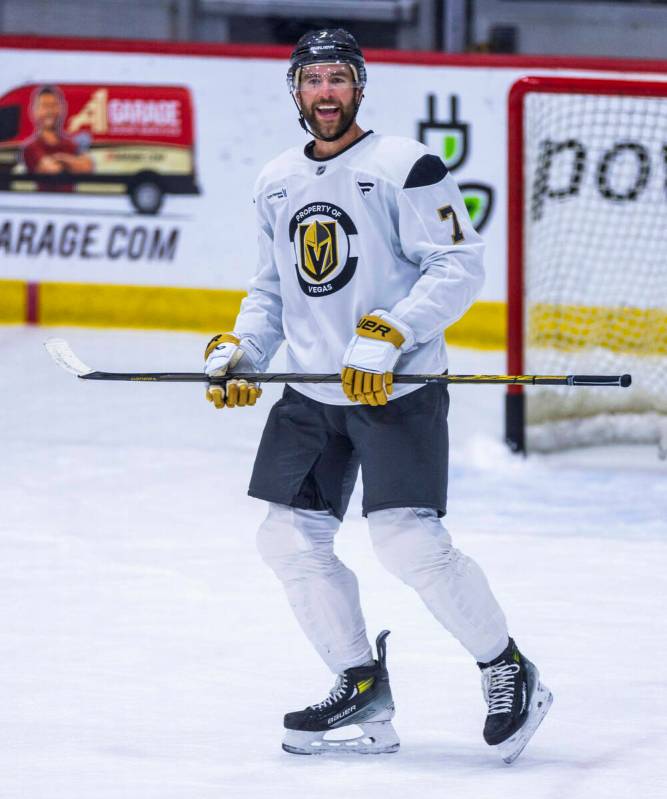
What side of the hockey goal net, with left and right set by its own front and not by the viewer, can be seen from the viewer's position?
front

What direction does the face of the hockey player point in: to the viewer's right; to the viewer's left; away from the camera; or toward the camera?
toward the camera

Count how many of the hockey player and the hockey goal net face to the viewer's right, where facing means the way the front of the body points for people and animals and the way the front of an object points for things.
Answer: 0

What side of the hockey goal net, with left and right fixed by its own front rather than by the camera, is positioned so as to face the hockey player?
front

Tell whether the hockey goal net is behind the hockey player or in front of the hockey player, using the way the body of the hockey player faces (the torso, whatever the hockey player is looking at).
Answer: behind

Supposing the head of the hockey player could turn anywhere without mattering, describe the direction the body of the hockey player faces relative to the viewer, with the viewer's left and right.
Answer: facing the viewer and to the left of the viewer
